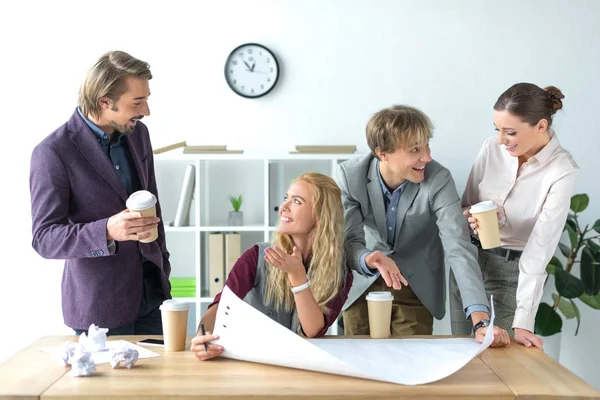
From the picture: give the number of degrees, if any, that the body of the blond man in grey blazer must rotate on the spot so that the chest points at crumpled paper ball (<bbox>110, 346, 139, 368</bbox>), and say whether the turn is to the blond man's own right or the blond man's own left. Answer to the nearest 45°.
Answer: approximately 45° to the blond man's own right

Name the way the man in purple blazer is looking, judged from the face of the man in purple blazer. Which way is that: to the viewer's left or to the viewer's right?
to the viewer's right

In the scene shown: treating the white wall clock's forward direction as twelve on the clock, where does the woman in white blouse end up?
The woman in white blouse is roughly at 11 o'clock from the white wall clock.

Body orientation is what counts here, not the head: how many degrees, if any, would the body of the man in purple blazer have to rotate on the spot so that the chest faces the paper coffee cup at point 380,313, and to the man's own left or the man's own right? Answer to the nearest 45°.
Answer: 0° — they already face it

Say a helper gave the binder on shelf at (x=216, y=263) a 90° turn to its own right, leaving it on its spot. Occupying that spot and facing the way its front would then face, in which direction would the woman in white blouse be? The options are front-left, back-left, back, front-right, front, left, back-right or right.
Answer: back-left

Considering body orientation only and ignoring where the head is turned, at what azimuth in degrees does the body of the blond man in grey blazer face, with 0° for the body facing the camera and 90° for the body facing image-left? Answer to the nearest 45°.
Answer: approximately 0°

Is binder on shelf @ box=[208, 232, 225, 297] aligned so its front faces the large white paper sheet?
yes
